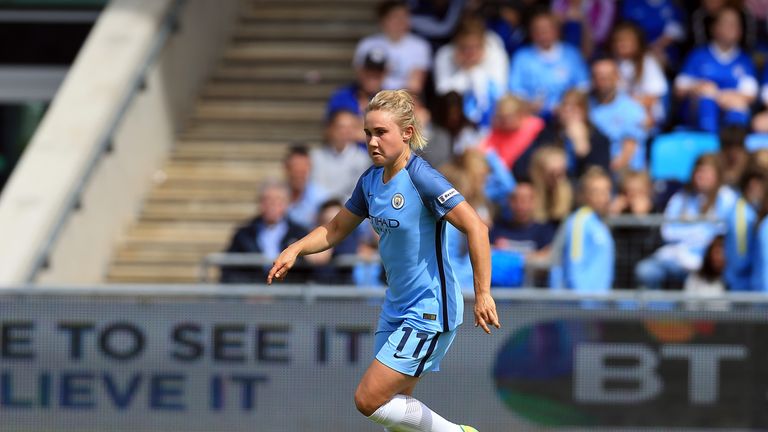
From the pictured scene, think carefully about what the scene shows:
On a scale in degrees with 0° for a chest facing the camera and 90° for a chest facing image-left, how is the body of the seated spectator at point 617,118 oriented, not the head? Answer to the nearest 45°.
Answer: approximately 45°

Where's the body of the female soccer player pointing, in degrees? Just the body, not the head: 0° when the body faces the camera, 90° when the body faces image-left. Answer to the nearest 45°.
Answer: approximately 45°

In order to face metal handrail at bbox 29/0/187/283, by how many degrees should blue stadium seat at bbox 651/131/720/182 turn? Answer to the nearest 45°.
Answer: approximately 90° to its right

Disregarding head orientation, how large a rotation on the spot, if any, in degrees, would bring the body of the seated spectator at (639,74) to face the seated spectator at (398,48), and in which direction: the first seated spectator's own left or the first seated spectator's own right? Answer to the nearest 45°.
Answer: approximately 45° to the first seated spectator's own right

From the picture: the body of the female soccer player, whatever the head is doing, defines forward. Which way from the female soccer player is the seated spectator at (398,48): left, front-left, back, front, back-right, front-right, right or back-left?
back-right

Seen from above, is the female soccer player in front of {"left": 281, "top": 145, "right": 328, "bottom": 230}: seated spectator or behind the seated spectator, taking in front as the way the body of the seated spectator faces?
in front

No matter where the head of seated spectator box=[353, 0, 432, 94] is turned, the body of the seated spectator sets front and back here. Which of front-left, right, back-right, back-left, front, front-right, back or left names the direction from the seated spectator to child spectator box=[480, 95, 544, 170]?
front-left
